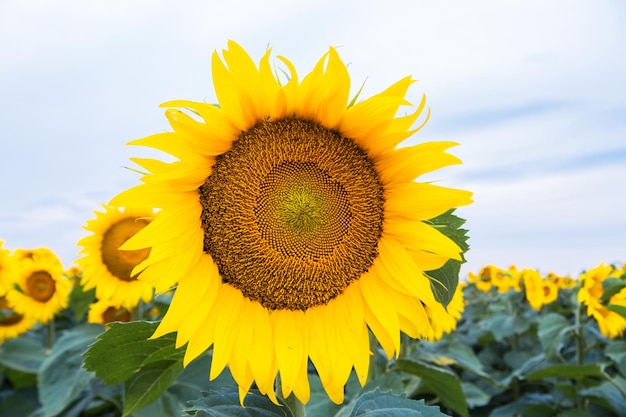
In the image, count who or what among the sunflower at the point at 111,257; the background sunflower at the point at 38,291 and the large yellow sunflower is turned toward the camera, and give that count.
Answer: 3

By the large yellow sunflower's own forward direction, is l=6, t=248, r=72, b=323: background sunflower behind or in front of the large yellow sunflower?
behind

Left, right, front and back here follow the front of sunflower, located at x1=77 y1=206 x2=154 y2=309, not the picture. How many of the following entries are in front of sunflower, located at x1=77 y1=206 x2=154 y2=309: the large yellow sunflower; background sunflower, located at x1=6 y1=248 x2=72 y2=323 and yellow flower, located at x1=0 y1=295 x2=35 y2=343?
1

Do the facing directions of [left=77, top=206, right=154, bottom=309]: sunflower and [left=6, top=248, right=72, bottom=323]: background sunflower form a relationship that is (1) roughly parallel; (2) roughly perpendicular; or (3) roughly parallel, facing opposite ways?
roughly parallel

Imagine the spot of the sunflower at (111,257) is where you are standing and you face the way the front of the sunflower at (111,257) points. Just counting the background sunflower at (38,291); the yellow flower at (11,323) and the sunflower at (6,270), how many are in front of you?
0

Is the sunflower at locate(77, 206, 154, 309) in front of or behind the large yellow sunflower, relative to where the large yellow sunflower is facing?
behind

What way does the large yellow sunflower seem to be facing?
toward the camera

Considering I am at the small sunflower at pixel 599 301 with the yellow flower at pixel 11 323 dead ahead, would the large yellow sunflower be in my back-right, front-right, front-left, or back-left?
front-left

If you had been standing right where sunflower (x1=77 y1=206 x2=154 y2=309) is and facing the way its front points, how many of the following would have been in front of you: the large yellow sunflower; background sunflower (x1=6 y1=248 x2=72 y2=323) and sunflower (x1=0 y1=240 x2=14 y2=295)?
1

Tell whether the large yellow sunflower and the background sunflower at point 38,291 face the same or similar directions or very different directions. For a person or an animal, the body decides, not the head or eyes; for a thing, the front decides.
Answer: same or similar directions
